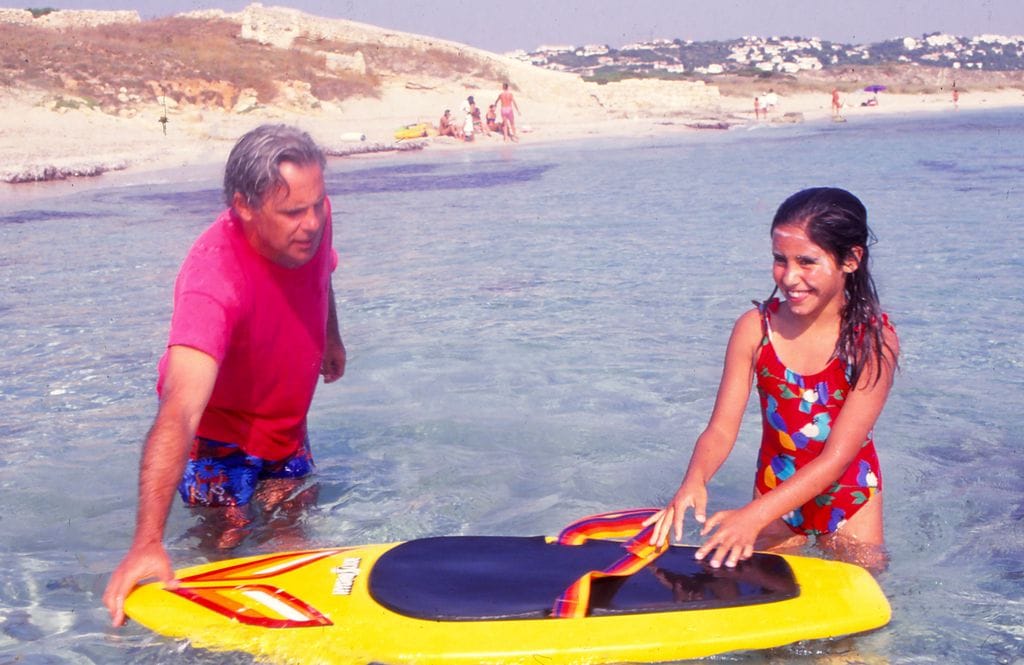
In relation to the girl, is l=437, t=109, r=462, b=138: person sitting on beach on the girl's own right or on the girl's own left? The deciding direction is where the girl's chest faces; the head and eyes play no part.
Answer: on the girl's own right

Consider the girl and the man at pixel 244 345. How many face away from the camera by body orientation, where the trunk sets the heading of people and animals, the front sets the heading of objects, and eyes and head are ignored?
0

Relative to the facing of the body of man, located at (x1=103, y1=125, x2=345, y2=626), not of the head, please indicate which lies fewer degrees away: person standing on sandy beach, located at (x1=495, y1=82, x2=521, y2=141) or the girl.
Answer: the girl

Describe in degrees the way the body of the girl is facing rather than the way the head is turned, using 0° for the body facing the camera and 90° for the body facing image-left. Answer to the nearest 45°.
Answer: approximately 45°

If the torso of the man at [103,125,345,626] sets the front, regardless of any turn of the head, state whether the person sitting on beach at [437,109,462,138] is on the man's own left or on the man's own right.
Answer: on the man's own left

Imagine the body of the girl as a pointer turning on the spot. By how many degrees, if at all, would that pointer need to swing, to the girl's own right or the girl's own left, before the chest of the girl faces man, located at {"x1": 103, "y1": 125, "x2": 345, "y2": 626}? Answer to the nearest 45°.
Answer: approximately 45° to the girl's own right

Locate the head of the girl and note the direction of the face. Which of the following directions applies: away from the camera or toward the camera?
toward the camera

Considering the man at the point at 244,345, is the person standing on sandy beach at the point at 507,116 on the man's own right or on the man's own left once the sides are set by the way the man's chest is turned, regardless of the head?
on the man's own left

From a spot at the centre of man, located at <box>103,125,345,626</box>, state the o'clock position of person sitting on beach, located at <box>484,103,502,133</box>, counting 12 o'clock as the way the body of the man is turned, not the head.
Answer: The person sitting on beach is roughly at 8 o'clock from the man.

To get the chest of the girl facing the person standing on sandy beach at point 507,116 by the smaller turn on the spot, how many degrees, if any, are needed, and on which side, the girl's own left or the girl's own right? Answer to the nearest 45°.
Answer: approximately 135° to the girl's own right
